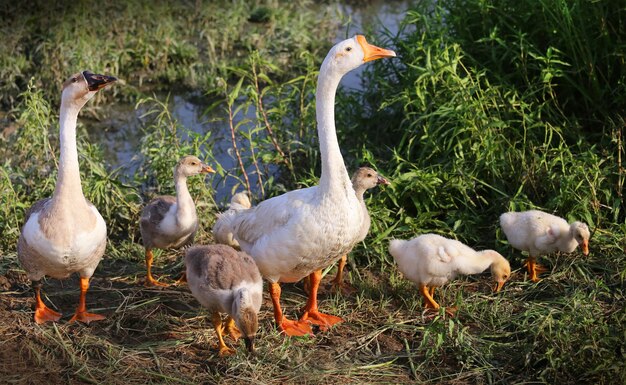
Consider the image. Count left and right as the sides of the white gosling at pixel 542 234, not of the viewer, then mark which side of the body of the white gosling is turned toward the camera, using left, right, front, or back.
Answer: right

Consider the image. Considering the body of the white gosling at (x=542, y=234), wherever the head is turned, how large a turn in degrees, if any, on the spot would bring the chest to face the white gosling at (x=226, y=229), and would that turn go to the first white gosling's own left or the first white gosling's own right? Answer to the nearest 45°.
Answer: approximately 180°

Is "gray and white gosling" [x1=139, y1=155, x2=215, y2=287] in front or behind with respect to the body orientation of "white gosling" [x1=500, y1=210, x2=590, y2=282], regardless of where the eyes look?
behind

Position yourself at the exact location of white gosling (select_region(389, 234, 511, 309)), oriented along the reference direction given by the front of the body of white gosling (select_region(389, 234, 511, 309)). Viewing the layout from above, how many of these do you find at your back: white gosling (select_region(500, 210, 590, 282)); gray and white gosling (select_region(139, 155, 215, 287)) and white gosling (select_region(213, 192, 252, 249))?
2

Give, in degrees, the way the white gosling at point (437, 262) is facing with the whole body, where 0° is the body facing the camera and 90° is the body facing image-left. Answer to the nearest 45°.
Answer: approximately 270°

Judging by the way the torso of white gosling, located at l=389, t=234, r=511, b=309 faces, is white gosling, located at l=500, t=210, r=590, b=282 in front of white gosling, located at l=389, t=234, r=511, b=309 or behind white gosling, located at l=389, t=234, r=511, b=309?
in front

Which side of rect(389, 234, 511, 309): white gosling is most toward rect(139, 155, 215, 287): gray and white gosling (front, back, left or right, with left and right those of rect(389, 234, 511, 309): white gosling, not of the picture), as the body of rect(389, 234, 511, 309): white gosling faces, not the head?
back
